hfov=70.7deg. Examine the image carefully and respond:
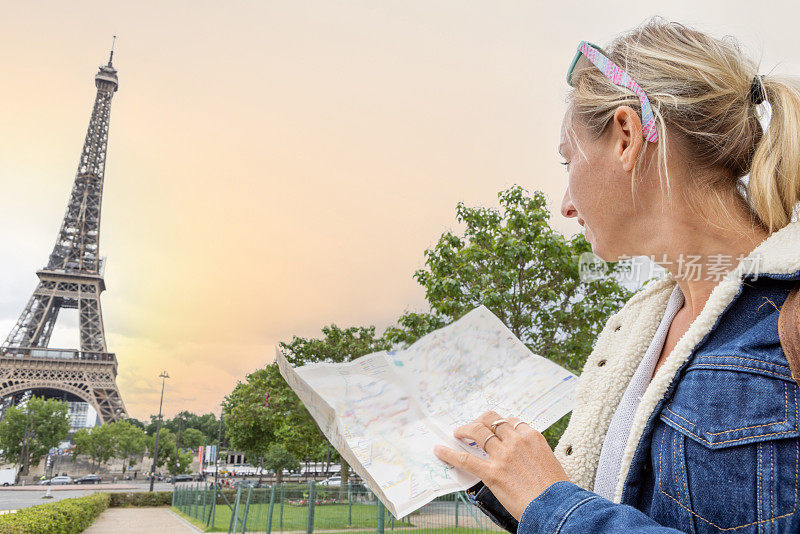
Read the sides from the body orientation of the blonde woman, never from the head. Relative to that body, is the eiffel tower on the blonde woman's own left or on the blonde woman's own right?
on the blonde woman's own right

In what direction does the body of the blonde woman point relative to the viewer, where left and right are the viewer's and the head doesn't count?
facing the viewer and to the left of the viewer

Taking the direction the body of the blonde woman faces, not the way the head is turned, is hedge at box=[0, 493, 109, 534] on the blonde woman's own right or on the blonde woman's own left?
on the blonde woman's own right

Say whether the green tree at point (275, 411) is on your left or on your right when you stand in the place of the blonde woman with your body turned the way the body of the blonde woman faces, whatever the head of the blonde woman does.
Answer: on your right

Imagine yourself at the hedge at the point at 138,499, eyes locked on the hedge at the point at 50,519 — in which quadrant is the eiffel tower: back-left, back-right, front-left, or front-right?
back-right

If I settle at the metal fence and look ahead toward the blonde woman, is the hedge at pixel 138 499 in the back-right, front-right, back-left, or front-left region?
back-right

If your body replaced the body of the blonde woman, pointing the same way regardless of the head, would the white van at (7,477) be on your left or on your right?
on your right

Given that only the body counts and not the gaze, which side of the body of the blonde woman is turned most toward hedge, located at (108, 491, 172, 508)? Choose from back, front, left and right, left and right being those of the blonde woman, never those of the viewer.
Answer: right

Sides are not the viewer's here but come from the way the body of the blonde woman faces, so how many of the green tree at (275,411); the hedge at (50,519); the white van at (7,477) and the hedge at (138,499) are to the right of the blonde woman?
4

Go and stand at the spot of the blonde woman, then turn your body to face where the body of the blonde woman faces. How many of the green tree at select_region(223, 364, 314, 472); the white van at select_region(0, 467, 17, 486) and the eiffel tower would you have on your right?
3

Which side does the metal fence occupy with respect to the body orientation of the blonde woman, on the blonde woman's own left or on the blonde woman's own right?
on the blonde woman's own right
